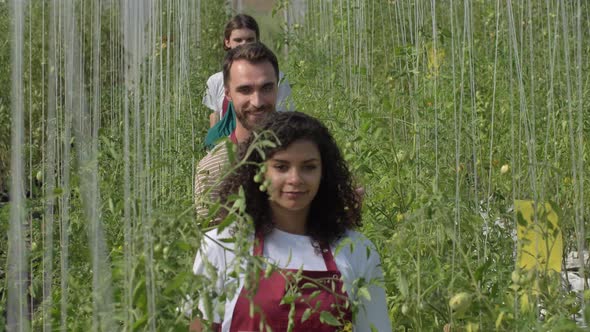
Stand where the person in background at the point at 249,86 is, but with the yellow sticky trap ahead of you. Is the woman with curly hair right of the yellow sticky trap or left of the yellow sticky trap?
right

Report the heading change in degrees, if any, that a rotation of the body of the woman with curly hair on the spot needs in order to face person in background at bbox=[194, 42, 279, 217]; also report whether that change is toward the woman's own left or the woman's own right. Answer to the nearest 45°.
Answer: approximately 180°

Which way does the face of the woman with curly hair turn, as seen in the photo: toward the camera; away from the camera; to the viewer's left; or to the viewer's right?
toward the camera

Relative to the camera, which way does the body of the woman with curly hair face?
toward the camera

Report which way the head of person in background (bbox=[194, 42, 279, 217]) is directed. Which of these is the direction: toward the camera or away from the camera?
toward the camera
